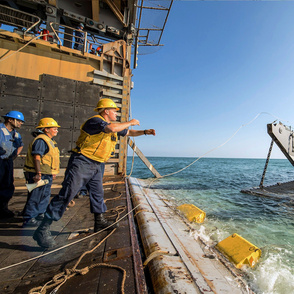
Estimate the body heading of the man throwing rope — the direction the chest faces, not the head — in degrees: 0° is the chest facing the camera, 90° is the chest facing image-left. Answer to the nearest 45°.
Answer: approximately 270°

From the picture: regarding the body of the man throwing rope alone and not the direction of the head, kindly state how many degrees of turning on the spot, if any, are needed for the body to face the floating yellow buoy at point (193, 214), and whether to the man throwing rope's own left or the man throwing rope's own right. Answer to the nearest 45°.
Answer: approximately 45° to the man throwing rope's own left

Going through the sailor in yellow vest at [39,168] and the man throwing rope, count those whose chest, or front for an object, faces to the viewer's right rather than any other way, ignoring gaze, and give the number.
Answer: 2

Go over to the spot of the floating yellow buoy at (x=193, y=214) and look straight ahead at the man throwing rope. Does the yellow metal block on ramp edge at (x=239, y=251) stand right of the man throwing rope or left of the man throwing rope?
left

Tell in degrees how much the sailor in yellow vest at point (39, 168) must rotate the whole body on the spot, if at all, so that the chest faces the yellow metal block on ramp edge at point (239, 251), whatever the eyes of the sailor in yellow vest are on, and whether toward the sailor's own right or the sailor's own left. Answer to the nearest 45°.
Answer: approximately 45° to the sailor's own right
